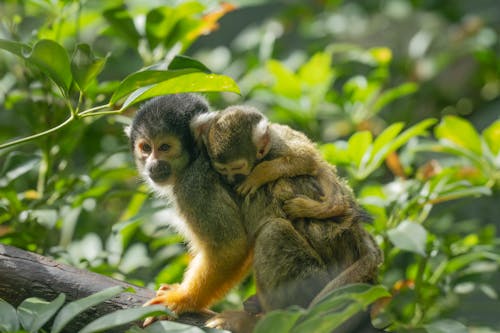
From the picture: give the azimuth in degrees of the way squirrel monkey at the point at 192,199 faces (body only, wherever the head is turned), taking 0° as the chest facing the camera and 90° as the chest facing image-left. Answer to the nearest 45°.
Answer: approximately 45°

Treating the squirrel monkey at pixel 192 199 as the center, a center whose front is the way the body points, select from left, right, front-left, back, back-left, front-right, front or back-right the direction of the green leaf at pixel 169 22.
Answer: back-right

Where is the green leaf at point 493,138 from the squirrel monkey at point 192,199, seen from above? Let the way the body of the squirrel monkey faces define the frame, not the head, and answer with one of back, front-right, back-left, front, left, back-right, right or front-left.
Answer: back-left

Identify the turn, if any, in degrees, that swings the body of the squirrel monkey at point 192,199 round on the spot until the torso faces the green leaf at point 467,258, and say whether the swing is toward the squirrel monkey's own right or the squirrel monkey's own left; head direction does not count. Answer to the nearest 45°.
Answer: approximately 135° to the squirrel monkey's own left

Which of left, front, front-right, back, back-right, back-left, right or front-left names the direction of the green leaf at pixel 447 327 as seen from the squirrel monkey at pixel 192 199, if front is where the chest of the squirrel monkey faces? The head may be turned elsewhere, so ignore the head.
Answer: left

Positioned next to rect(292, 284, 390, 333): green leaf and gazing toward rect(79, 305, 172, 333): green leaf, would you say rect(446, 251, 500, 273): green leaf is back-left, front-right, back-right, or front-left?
back-right

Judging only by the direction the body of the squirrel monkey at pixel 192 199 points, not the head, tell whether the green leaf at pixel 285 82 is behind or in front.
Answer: behind

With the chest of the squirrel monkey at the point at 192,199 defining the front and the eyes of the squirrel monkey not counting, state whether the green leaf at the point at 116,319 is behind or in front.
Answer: in front

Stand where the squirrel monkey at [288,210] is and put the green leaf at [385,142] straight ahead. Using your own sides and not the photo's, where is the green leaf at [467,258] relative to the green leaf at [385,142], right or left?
right
